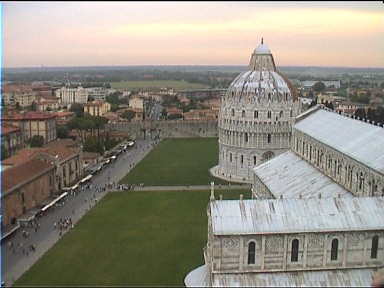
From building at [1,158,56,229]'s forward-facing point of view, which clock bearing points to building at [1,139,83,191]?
building at [1,139,83,191] is roughly at 8 o'clock from building at [1,158,56,229].

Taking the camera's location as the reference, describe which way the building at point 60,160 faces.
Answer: facing the viewer and to the right of the viewer

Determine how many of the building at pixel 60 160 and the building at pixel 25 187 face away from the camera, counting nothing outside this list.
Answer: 0

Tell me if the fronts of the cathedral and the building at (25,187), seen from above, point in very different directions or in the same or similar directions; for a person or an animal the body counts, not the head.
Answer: very different directions

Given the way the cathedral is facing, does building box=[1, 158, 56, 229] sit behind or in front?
in front

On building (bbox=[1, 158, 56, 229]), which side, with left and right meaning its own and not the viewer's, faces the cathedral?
front

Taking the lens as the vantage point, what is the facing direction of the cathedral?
facing away from the viewer and to the left of the viewer

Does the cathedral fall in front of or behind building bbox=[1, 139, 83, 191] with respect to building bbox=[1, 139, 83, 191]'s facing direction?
in front

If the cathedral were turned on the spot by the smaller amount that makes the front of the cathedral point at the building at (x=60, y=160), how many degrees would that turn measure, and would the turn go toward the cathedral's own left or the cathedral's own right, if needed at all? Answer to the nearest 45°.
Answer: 0° — it already faces it

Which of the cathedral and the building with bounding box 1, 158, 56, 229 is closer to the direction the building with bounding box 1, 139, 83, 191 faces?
the cathedral

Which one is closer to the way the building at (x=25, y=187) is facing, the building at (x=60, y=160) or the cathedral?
the cathedral

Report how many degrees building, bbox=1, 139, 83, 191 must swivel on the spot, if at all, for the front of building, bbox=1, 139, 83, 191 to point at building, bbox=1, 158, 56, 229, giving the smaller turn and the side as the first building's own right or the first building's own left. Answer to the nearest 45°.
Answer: approximately 45° to the first building's own right
